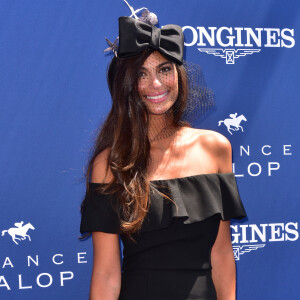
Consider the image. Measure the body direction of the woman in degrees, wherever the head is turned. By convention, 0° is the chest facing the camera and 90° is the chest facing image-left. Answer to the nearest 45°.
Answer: approximately 0°
